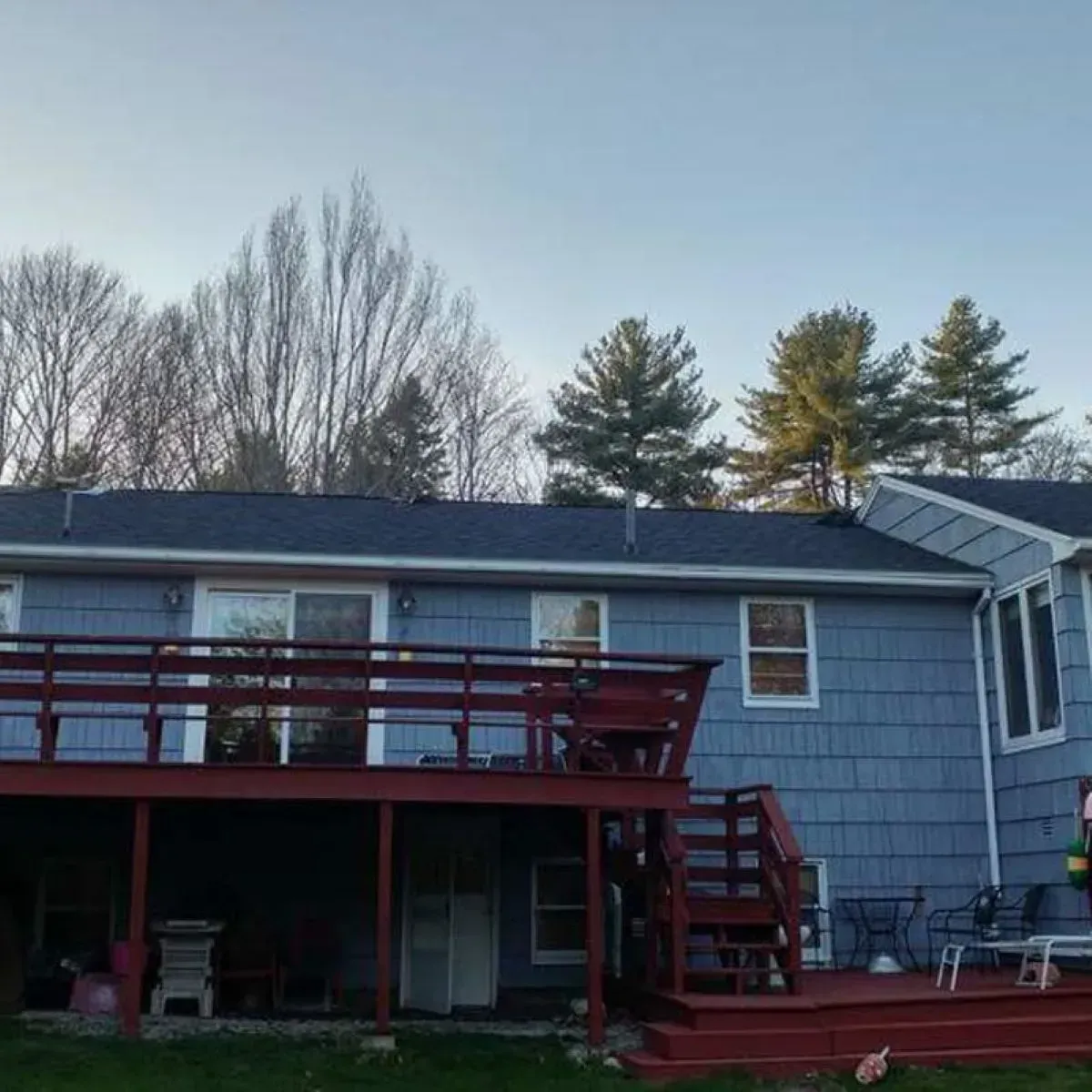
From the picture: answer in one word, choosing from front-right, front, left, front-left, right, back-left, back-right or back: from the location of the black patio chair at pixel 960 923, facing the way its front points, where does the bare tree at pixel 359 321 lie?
front-right

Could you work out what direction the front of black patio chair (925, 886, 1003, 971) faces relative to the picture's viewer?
facing to the left of the viewer

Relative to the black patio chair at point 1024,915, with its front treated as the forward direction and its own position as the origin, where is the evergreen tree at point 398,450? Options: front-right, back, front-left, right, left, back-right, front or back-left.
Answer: front-right

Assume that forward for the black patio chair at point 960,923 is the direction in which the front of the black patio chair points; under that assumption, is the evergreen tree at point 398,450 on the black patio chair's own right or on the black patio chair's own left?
on the black patio chair's own right

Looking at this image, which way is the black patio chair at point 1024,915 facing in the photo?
to the viewer's left

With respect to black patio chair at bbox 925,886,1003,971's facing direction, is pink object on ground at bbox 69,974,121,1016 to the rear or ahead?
ahead

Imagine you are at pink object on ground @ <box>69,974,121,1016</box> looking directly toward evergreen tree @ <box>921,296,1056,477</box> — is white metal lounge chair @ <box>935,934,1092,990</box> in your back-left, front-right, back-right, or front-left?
front-right

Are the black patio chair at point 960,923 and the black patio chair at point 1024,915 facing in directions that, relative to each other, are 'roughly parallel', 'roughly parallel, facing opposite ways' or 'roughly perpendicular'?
roughly parallel

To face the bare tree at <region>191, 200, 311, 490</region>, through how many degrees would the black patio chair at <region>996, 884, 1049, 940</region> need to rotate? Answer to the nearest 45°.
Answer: approximately 45° to its right

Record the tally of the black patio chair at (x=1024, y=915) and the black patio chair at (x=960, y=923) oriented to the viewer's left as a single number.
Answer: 2

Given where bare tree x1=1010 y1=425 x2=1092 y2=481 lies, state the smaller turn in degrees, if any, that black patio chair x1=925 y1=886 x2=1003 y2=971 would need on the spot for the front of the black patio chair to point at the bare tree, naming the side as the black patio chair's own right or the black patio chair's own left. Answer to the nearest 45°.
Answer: approximately 90° to the black patio chair's own right

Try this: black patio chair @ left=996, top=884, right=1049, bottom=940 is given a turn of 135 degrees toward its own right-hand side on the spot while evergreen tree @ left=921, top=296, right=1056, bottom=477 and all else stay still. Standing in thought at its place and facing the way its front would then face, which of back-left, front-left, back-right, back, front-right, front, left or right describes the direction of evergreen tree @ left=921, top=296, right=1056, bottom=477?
front-left

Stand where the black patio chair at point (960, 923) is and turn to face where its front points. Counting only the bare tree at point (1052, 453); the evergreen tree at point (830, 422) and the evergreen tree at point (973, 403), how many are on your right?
3
